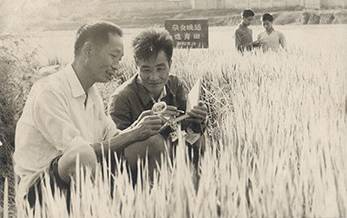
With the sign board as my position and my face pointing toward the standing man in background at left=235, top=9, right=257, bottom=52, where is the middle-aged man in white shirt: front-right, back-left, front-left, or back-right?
back-right

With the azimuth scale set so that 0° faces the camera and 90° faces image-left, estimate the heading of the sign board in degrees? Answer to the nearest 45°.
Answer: approximately 0°

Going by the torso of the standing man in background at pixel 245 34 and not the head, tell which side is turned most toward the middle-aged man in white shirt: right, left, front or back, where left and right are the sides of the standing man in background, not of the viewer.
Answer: right

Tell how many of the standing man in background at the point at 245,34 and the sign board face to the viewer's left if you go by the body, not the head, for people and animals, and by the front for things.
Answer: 0

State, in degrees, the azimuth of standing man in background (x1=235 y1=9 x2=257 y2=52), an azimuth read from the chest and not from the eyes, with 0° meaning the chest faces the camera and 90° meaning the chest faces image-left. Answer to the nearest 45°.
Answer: approximately 315°
